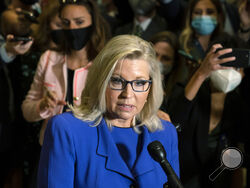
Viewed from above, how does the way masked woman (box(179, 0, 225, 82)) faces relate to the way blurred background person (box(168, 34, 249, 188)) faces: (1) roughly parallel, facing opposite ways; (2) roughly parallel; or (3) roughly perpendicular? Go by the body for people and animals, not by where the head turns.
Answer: roughly parallel

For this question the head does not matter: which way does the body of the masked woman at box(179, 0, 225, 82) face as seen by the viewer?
toward the camera

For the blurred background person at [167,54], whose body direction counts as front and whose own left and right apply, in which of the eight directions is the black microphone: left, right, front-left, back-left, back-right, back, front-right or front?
front-left

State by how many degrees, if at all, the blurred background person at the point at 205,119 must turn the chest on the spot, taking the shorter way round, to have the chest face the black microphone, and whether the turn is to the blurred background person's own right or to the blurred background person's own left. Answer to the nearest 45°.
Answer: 0° — they already face it

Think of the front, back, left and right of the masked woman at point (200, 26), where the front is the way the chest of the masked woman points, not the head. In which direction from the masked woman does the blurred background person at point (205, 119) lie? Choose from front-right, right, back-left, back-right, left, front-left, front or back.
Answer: front

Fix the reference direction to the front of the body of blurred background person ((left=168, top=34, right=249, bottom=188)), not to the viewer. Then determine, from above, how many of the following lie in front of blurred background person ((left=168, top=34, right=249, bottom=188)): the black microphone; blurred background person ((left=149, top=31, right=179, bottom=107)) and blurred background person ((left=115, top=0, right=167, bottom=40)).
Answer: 1

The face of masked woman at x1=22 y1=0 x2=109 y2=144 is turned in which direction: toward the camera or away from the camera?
toward the camera

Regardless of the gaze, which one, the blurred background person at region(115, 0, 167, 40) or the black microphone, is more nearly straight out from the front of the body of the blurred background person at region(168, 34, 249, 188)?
the black microphone

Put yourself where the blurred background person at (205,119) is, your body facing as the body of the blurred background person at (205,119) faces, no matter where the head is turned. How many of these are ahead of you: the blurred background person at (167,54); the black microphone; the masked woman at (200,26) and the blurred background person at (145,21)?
1

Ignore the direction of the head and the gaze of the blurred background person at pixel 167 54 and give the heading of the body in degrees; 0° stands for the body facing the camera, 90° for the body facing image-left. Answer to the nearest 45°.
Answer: approximately 45°

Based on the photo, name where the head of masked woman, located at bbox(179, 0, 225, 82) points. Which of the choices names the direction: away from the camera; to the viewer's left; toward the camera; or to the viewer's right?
toward the camera

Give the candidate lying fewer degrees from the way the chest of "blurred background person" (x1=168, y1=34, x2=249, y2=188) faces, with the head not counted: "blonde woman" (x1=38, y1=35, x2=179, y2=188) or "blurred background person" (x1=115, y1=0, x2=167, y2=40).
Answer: the blonde woman

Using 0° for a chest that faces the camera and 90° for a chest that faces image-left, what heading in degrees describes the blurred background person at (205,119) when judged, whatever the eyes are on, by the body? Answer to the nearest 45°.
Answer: approximately 0°

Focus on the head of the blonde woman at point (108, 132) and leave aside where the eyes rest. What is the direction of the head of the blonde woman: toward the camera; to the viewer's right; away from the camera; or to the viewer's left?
toward the camera

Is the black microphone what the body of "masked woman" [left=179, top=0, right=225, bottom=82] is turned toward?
yes
